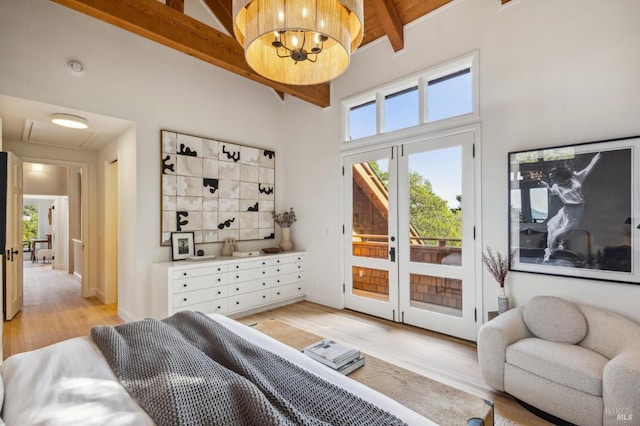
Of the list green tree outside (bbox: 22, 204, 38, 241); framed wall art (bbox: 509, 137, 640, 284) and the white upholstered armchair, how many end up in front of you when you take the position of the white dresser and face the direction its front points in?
2

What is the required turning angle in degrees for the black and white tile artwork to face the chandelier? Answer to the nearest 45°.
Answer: approximately 45° to its right

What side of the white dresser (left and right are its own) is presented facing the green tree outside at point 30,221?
back

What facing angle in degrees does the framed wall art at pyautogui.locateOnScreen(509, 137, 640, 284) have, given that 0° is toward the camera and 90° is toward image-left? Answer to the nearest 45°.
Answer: approximately 45°

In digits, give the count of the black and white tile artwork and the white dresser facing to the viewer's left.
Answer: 0

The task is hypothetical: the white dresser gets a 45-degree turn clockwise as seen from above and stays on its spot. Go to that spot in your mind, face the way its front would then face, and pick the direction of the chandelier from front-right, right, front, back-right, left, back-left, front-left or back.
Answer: front

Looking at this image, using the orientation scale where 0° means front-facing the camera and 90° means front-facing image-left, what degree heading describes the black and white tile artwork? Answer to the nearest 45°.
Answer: approximately 315°

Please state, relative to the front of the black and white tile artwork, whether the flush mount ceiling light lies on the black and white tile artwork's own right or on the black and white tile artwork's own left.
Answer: on the black and white tile artwork's own right

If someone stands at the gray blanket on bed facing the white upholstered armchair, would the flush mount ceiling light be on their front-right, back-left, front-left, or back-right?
back-left

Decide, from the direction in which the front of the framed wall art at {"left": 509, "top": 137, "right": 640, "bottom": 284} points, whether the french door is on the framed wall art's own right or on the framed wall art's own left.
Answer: on the framed wall art's own right

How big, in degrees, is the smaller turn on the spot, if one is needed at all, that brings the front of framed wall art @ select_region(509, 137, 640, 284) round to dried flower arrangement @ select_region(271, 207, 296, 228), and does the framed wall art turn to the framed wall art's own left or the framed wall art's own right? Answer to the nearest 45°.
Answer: approximately 45° to the framed wall art's own right

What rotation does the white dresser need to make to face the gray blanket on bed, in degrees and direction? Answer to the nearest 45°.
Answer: approximately 45° to its right

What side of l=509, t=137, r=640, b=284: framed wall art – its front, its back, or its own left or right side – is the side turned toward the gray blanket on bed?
front

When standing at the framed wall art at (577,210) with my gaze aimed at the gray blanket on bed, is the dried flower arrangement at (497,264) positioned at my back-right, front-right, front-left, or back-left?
front-right

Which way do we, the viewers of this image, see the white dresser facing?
facing the viewer and to the right of the viewer
